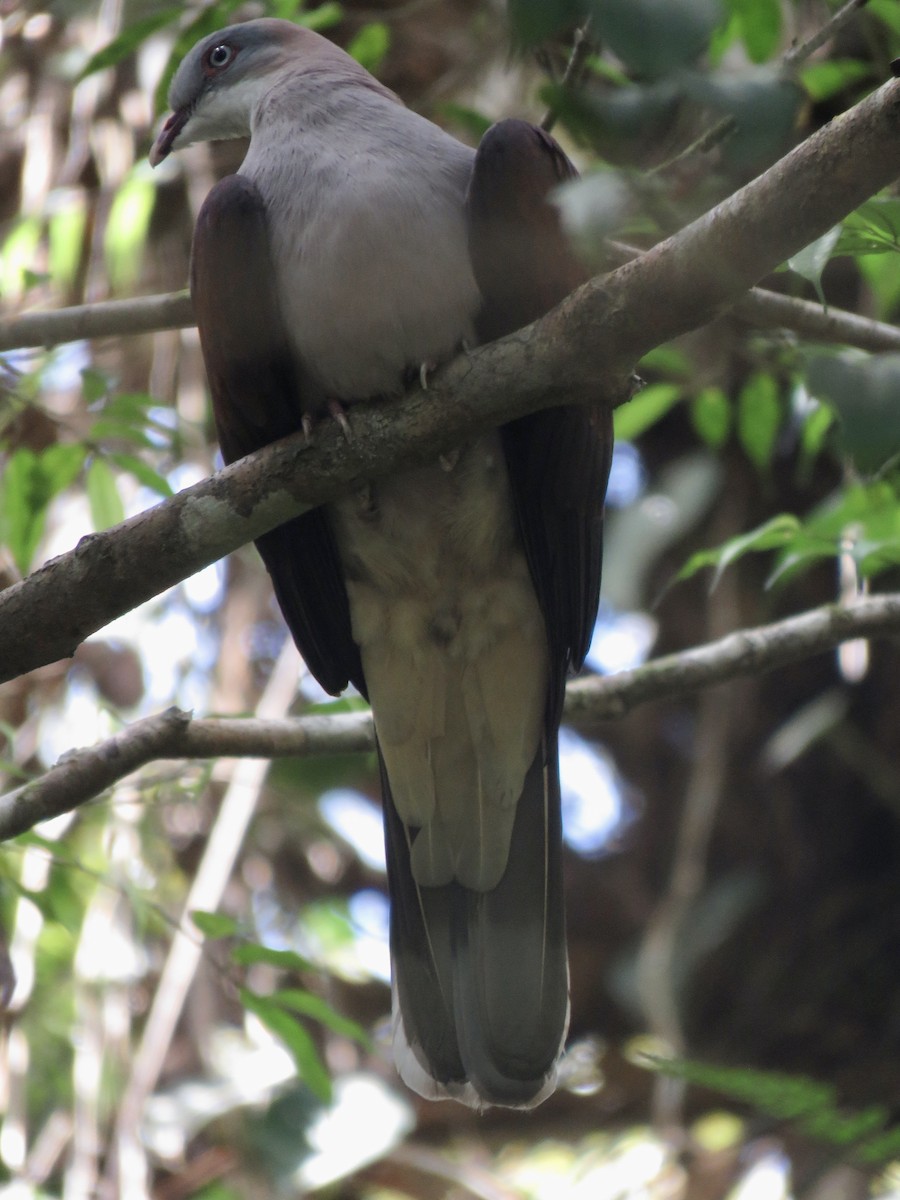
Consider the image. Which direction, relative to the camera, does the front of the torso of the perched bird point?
toward the camera
